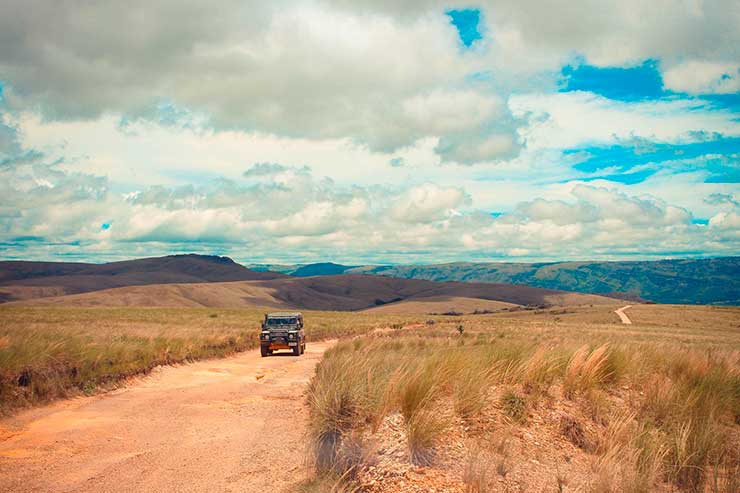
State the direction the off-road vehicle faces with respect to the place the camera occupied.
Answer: facing the viewer

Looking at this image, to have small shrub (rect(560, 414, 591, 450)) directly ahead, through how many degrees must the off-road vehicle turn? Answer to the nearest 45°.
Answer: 0° — it already faces it

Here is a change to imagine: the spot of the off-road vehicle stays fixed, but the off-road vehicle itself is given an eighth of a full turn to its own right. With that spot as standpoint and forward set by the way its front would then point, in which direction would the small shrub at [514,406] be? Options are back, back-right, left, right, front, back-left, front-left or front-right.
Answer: front-left

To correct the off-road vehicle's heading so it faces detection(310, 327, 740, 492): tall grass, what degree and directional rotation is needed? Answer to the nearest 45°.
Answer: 0° — it already faces it
